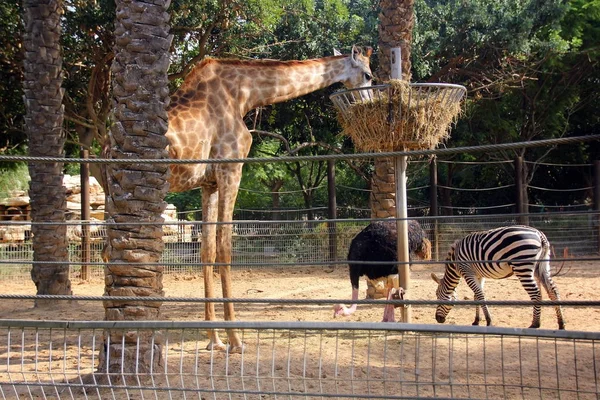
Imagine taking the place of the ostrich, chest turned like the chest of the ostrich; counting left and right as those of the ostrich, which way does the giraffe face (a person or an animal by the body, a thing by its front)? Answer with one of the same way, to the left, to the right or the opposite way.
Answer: the opposite way

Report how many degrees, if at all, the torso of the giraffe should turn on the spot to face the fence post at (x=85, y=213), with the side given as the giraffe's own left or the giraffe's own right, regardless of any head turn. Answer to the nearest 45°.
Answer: approximately 135° to the giraffe's own left

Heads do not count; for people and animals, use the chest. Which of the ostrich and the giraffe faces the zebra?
the giraffe

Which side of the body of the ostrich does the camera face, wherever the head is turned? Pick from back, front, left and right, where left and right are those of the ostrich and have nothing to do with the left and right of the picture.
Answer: left

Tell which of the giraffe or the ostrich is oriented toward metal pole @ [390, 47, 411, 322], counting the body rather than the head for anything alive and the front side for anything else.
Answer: the giraffe

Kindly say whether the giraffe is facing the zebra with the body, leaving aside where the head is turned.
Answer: yes

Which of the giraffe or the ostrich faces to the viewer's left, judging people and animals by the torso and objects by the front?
the ostrich

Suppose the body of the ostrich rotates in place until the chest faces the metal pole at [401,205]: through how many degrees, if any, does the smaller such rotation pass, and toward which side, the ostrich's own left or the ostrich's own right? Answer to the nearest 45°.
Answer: approximately 90° to the ostrich's own left

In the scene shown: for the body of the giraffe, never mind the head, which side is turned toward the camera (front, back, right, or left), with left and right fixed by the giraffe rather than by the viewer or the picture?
right

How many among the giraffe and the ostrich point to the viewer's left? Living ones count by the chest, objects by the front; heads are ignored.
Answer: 1
